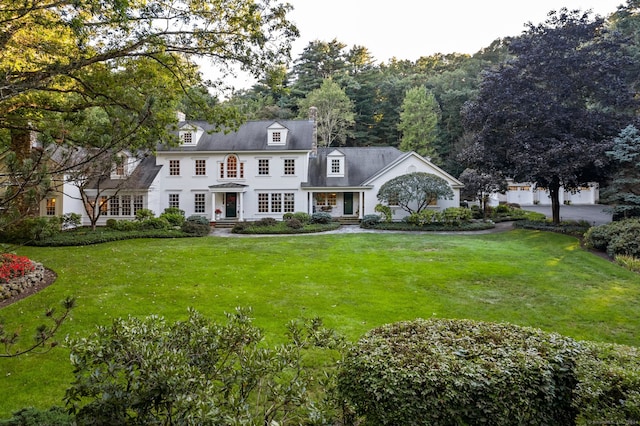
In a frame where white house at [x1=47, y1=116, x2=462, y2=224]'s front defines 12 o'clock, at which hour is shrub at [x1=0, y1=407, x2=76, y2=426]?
The shrub is roughly at 12 o'clock from the white house.

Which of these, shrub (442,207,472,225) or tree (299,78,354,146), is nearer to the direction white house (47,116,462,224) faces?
the shrub

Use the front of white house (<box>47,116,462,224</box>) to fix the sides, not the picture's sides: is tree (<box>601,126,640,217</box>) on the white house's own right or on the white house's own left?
on the white house's own left

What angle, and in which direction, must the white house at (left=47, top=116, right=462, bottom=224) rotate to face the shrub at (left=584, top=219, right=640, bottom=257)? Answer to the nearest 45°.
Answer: approximately 45° to its left

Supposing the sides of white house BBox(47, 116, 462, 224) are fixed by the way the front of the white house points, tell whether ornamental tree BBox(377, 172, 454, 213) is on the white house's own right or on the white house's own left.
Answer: on the white house's own left

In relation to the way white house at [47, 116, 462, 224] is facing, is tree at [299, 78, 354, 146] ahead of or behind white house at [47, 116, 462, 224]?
behind

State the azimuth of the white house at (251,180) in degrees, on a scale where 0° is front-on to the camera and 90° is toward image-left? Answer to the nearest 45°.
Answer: approximately 0°

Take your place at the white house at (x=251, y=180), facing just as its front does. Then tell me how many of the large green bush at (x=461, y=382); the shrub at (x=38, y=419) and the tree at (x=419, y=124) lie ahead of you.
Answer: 2

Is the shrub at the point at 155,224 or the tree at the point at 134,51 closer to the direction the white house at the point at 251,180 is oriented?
the tree

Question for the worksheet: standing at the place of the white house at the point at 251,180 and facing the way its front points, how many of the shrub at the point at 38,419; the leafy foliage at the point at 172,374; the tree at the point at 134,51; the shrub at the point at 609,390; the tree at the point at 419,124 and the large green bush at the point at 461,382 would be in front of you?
5

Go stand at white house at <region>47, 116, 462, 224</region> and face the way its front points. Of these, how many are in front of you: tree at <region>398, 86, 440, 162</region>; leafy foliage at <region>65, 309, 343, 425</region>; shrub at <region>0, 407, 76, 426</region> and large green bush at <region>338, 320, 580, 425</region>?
3

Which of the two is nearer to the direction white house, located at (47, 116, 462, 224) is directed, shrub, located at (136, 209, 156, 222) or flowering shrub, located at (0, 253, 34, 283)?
the flowering shrub

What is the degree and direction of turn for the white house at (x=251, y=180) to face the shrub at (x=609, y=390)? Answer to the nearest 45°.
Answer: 0° — it already faces it
